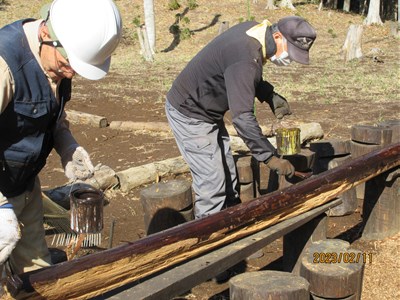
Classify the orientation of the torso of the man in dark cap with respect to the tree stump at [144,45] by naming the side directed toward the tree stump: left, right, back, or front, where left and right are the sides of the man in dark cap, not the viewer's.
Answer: left

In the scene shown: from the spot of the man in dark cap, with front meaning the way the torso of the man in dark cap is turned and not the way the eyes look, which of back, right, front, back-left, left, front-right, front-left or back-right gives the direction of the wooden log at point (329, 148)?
front-left

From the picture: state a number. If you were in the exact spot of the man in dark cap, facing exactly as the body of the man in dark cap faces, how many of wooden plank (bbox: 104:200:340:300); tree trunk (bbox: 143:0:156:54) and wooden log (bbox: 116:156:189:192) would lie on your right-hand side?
1

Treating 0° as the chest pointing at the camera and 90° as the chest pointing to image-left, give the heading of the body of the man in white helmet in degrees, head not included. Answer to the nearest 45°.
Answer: approximately 315°

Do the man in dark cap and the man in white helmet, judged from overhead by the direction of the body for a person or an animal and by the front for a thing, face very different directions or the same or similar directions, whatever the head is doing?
same or similar directions

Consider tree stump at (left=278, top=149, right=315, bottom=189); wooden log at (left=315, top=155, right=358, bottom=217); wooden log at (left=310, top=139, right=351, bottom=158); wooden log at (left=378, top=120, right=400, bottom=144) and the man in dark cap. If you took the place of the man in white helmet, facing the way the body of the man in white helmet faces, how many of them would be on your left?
5

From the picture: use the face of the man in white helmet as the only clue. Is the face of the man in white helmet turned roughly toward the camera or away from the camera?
toward the camera

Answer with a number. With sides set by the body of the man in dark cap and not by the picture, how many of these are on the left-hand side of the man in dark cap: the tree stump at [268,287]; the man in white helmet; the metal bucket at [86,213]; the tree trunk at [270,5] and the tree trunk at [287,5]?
2

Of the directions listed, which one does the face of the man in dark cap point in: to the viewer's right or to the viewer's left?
to the viewer's right

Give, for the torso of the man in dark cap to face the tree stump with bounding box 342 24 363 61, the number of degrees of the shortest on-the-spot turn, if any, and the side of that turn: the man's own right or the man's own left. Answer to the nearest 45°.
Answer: approximately 90° to the man's own left

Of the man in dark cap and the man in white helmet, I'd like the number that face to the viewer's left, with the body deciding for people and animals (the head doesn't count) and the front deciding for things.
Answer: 0

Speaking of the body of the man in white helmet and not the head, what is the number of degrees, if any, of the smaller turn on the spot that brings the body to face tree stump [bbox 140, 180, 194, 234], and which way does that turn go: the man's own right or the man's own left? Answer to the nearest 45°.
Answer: approximately 90° to the man's own left

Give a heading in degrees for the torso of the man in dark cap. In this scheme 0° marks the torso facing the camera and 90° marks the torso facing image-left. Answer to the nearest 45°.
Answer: approximately 270°

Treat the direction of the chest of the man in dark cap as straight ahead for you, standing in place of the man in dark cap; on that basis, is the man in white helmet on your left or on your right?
on your right
